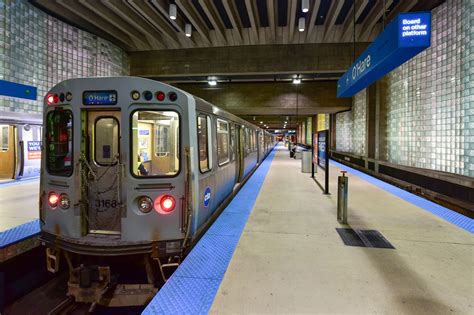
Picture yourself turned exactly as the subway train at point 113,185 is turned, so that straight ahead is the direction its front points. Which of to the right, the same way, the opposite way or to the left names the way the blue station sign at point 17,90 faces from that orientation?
to the left

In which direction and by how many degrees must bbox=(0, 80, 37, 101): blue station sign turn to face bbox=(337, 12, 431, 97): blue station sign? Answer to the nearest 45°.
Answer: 0° — it already faces it

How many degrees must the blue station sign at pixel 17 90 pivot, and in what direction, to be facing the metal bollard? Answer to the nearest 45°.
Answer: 0° — it already faces it

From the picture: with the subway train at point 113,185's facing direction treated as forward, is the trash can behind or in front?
behind

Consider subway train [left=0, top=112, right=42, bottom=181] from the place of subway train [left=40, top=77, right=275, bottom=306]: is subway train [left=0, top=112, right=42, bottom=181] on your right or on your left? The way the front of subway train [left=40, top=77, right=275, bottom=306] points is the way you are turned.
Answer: on your right

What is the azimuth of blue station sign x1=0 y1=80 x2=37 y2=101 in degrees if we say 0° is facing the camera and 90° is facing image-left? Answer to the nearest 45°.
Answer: approximately 315°

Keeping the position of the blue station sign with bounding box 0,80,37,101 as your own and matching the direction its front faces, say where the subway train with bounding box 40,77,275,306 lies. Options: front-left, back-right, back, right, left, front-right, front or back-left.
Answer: front-right

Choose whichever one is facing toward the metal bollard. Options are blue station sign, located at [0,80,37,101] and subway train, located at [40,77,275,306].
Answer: the blue station sign

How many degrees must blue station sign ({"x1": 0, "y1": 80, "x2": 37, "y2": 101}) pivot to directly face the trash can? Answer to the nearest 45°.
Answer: approximately 45° to its left

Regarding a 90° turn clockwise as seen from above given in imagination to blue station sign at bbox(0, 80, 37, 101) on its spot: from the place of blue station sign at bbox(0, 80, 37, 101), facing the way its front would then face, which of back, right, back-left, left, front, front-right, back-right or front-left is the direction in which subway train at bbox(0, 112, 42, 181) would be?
back-right
